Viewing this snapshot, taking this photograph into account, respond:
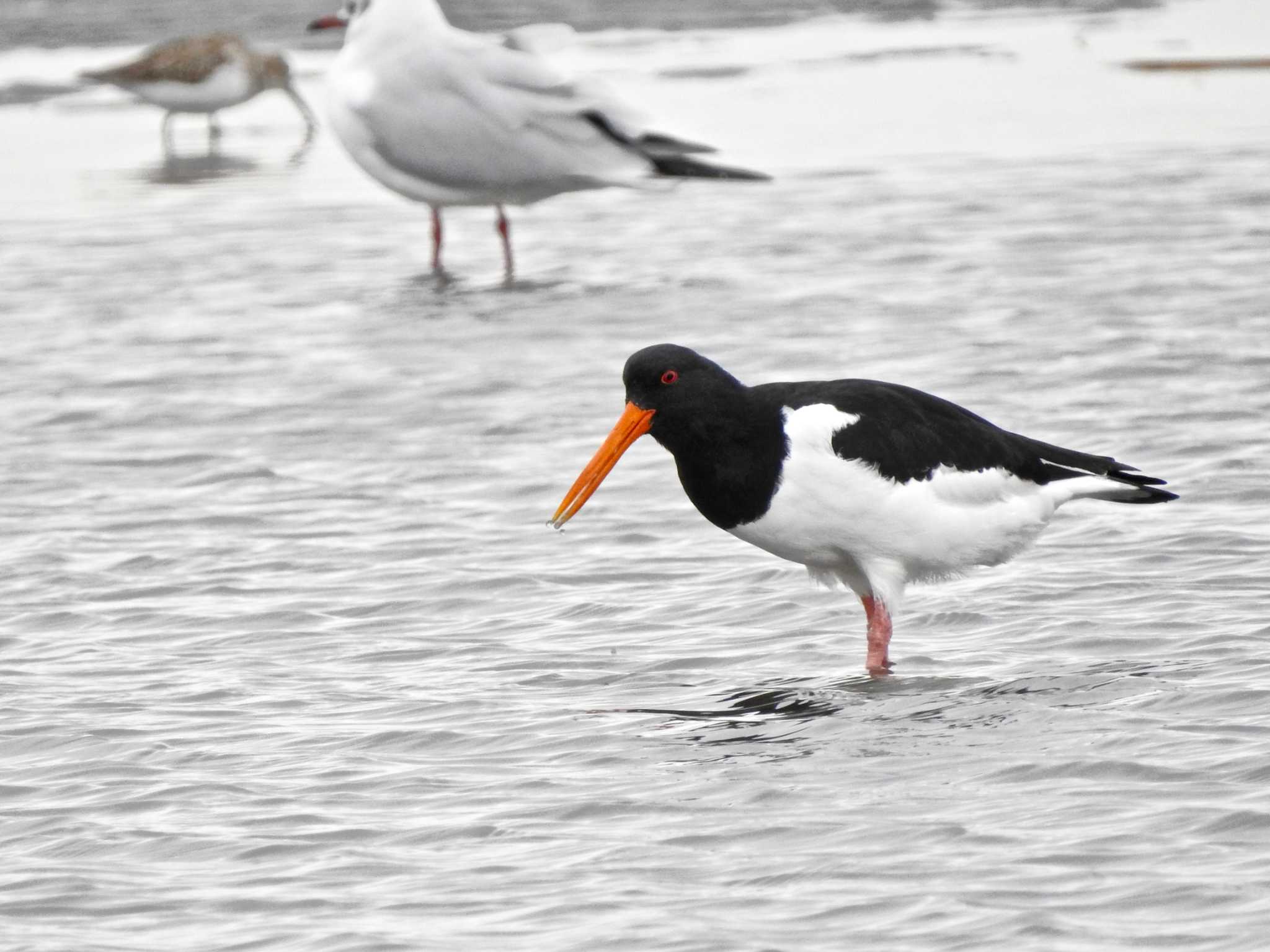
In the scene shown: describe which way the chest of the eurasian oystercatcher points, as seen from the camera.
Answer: to the viewer's left

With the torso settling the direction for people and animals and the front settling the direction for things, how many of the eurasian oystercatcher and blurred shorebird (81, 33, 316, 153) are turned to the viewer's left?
1

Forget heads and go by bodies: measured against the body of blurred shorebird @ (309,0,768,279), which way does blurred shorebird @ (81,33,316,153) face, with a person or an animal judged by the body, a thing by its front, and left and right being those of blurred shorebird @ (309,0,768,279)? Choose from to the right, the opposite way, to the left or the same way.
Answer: the opposite way

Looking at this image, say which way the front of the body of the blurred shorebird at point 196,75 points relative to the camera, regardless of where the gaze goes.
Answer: to the viewer's right

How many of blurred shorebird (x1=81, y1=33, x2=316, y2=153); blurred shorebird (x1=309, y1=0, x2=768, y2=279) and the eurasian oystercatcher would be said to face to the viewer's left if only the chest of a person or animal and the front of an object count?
2

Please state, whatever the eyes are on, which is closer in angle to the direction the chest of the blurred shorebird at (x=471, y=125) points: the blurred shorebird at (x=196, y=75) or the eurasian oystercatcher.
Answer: the blurred shorebird

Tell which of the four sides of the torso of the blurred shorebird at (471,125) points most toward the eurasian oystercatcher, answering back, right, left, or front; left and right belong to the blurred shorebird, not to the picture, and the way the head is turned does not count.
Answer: left

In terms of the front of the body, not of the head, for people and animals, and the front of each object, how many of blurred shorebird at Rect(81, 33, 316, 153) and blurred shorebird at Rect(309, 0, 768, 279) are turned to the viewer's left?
1

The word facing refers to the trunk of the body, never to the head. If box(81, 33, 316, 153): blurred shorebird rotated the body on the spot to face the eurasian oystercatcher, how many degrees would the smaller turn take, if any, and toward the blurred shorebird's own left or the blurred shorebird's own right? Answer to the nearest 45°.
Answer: approximately 90° to the blurred shorebird's own right

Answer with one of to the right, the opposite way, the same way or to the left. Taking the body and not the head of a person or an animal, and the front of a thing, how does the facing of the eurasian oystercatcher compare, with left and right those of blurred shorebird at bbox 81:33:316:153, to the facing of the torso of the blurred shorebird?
the opposite way

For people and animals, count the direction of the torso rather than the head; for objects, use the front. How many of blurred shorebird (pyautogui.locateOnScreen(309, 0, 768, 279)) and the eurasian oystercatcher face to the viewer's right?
0

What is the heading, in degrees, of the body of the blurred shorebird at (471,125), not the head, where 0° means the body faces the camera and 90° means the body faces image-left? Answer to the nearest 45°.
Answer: approximately 90°
